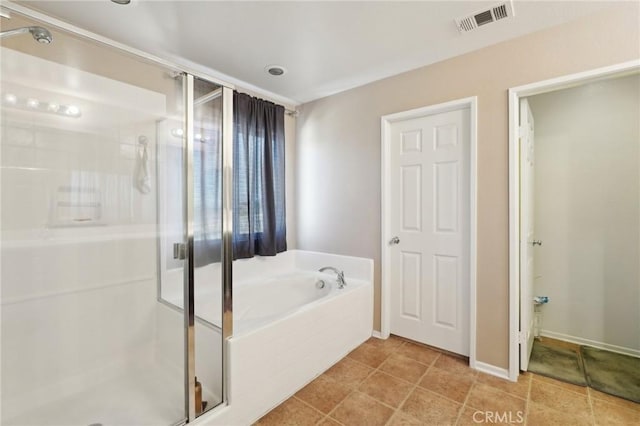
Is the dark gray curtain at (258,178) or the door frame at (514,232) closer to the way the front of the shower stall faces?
the door frame

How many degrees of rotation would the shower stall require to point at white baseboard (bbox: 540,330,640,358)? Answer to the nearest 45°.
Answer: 0° — it already faces it

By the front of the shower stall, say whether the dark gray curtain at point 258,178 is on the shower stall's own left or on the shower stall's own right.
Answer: on the shower stall's own left

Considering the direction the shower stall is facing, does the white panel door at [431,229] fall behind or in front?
in front

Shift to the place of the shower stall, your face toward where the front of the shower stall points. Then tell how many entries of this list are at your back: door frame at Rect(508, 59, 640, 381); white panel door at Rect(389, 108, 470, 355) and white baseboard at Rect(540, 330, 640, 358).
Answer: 0

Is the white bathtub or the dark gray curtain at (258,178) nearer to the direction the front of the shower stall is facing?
the white bathtub

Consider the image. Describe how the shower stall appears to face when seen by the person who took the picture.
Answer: facing the viewer and to the right of the viewer

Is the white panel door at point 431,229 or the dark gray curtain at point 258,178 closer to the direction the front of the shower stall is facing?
the white panel door
